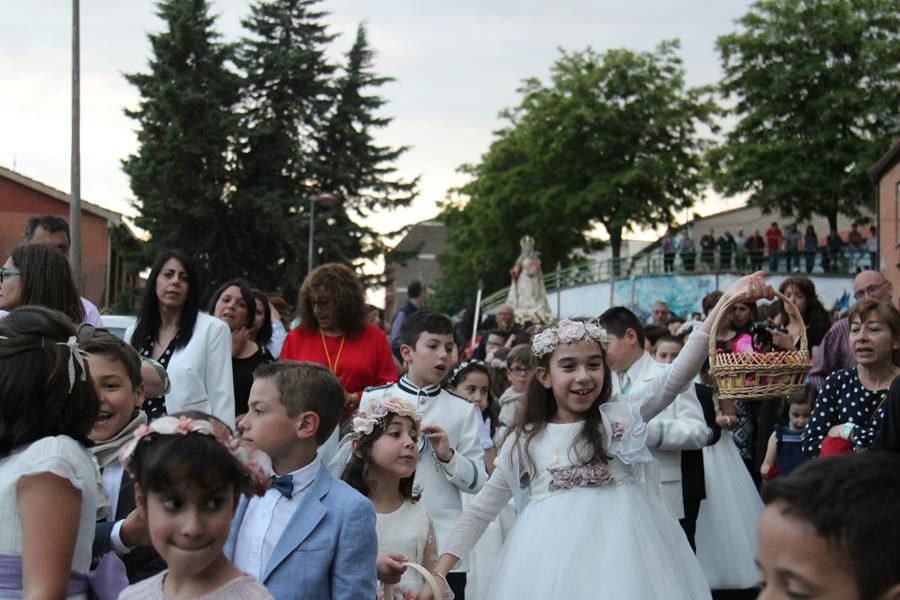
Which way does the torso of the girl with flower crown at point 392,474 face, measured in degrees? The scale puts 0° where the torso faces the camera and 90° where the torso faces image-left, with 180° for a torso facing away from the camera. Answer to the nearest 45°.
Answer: approximately 315°

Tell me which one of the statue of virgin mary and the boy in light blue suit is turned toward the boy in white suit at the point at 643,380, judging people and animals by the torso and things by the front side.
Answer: the statue of virgin mary

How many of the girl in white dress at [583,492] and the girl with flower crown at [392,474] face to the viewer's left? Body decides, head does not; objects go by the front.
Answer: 0

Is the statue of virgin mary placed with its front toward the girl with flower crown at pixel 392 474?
yes

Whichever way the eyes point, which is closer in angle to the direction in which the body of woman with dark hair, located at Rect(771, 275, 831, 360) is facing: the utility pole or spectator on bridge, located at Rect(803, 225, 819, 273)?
the utility pole

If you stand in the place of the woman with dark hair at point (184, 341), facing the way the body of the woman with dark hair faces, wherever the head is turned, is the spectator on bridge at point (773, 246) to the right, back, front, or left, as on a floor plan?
back

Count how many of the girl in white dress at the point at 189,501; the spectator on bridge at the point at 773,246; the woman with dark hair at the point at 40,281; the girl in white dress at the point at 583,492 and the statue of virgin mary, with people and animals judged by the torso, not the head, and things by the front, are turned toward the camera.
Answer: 4

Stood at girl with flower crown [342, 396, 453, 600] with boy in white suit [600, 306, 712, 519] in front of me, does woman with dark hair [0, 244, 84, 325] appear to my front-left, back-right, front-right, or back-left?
back-left

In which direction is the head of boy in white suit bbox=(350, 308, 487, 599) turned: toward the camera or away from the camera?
toward the camera

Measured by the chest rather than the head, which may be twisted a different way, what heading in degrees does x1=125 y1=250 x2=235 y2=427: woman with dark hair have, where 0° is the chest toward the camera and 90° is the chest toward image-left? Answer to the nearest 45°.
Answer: approximately 45°

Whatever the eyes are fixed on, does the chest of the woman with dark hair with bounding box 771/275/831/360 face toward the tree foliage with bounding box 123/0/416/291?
no

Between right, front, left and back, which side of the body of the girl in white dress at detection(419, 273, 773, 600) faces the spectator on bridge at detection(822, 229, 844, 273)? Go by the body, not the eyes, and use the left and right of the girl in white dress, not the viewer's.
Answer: back

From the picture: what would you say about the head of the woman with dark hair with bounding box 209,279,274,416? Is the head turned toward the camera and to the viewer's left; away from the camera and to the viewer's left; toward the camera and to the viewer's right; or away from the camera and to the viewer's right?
toward the camera and to the viewer's left

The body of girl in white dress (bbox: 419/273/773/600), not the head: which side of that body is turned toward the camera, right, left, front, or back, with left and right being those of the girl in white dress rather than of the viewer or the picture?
front

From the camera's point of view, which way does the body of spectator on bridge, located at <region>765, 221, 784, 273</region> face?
toward the camera
